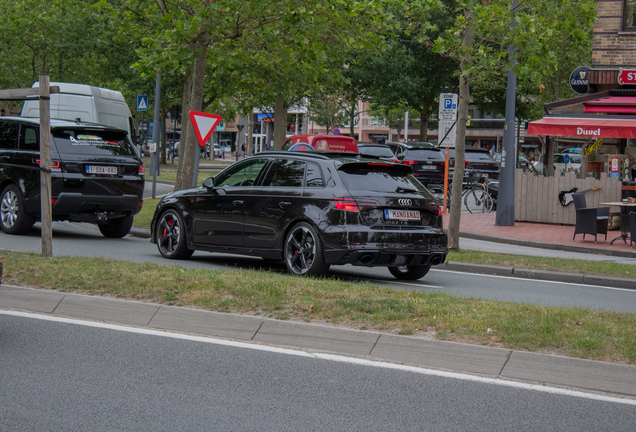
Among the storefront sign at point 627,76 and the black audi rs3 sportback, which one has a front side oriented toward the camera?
the storefront sign

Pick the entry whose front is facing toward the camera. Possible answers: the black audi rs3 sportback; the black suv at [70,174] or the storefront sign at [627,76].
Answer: the storefront sign

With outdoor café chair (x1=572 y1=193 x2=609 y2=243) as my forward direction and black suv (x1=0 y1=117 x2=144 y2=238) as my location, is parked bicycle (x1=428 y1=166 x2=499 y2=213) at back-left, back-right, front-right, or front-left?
front-left

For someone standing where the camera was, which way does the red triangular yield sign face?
facing the viewer

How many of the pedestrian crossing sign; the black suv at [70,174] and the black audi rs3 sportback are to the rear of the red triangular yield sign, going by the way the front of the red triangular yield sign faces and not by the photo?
1

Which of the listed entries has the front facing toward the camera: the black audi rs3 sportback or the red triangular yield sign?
the red triangular yield sign

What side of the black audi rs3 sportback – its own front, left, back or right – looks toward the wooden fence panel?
right

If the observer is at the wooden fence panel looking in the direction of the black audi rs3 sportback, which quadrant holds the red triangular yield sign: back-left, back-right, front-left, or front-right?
front-right

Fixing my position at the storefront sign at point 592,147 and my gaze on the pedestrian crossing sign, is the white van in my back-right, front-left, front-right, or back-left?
front-left

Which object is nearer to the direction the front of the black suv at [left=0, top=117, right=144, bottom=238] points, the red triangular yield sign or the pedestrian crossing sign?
the pedestrian crossing sign

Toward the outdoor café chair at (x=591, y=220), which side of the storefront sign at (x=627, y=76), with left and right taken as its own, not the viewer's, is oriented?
front

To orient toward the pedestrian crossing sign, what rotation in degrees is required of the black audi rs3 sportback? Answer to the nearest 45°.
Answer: approximately 45° to its right

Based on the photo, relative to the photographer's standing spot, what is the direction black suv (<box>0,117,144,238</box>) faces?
facing away from the viewer and to the left of the viewer

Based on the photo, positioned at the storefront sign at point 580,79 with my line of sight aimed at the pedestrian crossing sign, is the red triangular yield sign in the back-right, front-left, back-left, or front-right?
front-left

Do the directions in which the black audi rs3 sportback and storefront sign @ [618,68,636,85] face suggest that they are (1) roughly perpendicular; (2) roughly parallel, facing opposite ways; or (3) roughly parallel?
roughly perpendicular

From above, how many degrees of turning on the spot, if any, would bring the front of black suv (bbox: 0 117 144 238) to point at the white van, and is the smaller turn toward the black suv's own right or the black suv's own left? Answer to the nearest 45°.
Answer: approximately 45° to the black suv's own right
